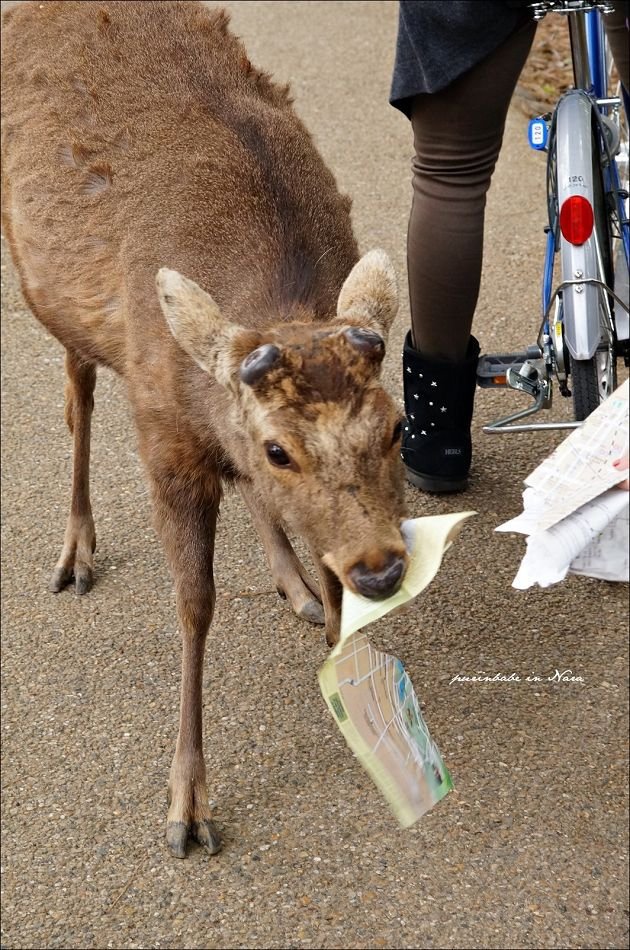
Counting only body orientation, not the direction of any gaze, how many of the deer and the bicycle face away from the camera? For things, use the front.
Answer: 1

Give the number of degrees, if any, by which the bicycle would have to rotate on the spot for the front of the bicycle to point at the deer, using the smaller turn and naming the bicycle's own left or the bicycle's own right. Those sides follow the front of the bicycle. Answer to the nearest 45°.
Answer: approximately 135° to the bicycle's own left

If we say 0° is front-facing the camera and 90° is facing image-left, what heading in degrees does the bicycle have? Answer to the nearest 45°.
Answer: approximately 180°

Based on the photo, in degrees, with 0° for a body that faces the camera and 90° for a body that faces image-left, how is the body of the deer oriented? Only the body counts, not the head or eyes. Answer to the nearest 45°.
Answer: approximately 315°

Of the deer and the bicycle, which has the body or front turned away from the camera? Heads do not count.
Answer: the bicycle
